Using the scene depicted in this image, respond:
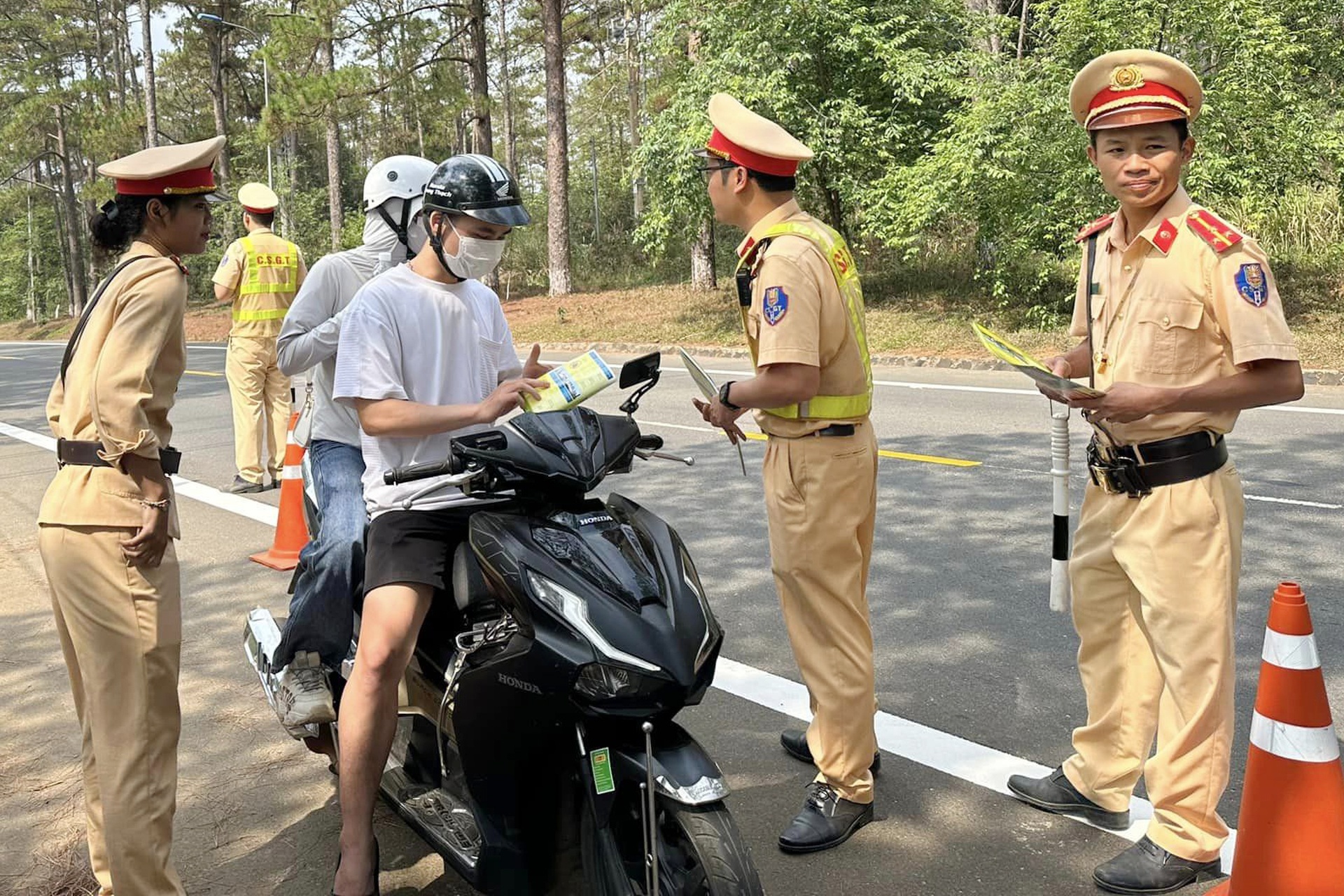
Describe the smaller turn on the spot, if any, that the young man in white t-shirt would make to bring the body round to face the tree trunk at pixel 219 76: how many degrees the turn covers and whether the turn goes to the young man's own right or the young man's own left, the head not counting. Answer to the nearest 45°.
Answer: approximately 135° to the young man's own left

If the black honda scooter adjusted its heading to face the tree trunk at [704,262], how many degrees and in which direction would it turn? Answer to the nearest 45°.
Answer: approximately 135° to its left

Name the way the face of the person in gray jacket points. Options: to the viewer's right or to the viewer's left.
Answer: to the viewer's right

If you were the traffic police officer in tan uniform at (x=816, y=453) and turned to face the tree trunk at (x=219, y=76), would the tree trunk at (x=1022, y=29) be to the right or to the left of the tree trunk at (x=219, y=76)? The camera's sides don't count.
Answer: right

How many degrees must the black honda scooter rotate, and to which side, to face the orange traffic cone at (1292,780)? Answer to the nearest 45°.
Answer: approximately 45° to its left

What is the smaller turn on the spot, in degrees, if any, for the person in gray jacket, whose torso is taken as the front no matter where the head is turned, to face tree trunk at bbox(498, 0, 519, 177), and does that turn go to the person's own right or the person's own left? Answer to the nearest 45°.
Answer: approximately 135° to the person's own left

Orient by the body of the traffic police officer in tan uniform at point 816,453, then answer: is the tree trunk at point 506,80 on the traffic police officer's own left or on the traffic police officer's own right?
on the traffic police officer's own right

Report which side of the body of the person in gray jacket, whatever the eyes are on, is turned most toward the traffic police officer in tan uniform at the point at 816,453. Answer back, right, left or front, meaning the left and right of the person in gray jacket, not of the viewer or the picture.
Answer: front

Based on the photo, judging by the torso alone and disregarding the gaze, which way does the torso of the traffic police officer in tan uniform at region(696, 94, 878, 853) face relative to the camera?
to the viewer's left

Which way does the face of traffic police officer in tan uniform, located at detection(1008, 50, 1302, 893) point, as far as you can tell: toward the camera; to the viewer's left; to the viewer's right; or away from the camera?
toward the camera

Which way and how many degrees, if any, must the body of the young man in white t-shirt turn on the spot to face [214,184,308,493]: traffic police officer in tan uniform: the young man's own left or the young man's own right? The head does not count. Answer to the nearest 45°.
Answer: approximately 135° to the young man's own left

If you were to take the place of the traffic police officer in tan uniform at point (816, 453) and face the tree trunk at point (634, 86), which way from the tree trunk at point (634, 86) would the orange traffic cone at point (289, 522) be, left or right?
left

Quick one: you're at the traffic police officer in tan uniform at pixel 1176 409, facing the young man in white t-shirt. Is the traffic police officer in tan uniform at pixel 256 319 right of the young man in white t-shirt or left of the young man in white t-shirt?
right

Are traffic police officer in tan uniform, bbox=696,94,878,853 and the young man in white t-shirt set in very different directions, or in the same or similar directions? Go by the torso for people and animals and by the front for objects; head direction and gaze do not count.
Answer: very different directions

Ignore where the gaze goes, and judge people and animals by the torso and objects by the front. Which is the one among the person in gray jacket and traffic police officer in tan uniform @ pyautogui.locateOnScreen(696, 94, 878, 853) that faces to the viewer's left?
the traffic police officer in tan uniform

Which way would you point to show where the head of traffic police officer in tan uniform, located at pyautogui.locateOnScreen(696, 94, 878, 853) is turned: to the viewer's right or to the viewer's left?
to the viewer's left

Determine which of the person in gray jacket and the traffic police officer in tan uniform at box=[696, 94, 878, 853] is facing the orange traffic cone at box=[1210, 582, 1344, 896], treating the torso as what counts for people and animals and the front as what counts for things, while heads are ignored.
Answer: the person in gray jacket
